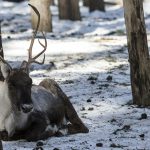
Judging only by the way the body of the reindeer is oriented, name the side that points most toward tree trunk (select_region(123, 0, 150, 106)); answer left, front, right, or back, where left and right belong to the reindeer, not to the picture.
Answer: back

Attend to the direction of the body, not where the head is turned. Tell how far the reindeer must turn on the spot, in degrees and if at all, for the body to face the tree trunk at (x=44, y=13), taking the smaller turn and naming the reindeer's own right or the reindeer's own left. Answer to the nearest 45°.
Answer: approximately 135° to the reindeer's own right

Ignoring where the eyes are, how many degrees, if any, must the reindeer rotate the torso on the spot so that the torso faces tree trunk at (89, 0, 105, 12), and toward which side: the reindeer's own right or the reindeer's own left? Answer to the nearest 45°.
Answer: approximately 135° to the reindeer's own right

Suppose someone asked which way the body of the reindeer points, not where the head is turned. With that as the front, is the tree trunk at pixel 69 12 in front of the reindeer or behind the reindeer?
behind
